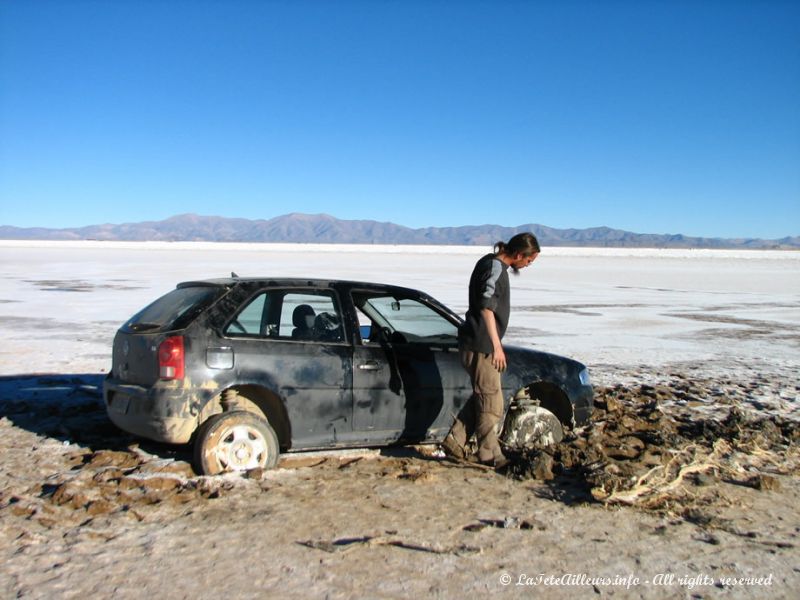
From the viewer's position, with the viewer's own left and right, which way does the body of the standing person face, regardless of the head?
facing to the right of the viewer

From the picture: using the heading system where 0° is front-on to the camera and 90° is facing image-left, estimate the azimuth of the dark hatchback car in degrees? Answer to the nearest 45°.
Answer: approximately 225°

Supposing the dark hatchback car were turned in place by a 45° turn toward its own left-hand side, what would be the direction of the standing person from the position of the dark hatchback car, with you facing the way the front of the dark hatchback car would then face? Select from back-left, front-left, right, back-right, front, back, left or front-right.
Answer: right

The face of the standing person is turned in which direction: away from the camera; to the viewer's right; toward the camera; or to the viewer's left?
to the viewer's right
